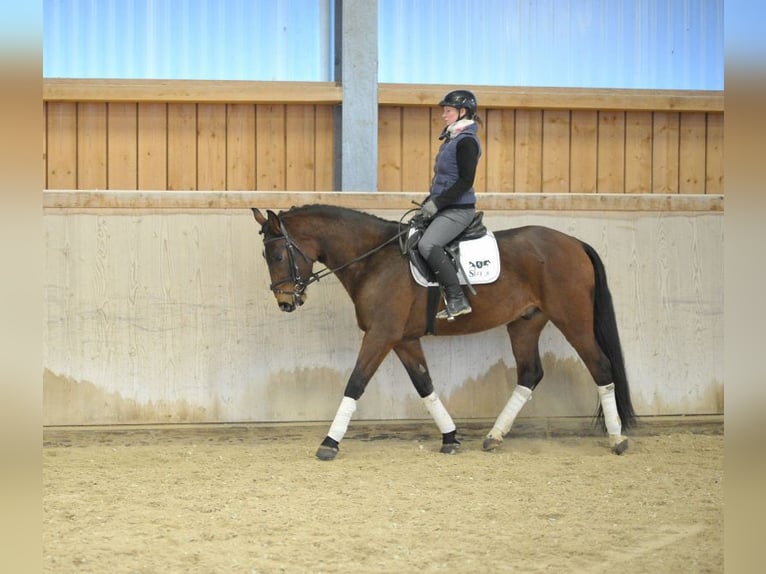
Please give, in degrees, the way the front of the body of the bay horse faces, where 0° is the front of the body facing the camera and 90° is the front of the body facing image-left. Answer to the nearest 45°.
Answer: approximately 90°
